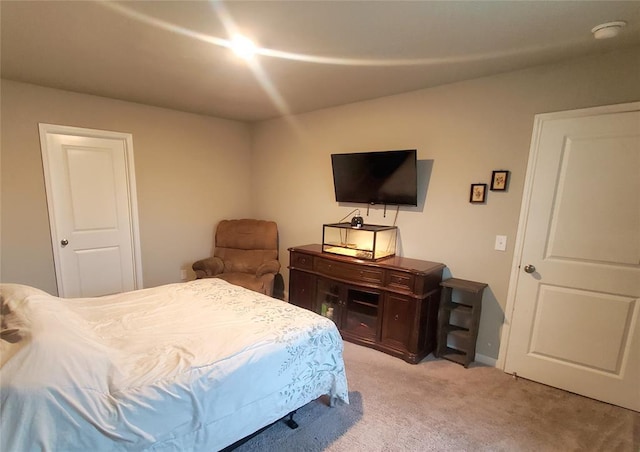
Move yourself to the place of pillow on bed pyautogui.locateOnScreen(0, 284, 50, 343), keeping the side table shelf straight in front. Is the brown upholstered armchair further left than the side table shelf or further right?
left

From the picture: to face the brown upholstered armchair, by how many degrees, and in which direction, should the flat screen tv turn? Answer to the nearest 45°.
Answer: approximately 45° to its right

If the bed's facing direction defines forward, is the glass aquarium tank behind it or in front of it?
in front

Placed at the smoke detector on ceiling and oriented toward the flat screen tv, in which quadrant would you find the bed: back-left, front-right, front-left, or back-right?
front-left

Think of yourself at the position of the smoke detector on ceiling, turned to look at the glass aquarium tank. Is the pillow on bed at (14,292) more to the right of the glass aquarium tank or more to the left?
left

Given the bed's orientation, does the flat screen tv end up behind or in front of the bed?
in front

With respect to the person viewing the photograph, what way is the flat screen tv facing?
facing the viewer and to the left of the viewer

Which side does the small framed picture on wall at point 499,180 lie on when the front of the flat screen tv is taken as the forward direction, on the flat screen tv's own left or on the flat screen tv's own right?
on the flat screen tv's own left

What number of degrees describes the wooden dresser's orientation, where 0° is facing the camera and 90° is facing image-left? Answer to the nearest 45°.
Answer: approximately 45°

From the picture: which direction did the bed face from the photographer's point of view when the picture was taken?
facing away from the viewer and to the right of the viewer

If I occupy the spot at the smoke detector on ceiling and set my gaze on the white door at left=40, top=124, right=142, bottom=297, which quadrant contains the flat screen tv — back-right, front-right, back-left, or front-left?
front-right

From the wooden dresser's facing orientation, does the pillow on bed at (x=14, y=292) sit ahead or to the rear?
ahead

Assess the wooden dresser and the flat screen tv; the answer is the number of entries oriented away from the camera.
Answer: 0
